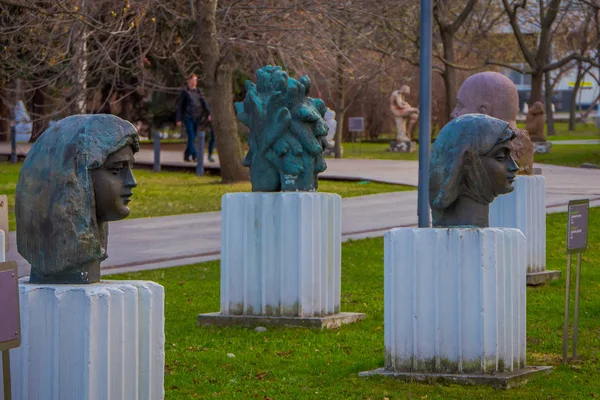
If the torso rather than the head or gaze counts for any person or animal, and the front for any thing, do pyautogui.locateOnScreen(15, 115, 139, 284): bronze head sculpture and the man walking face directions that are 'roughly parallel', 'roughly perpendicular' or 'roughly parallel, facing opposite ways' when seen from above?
roughly perpendicular

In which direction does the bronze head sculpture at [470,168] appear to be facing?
to the viewer's right

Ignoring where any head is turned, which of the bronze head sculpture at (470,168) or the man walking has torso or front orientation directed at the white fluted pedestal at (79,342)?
the man walking

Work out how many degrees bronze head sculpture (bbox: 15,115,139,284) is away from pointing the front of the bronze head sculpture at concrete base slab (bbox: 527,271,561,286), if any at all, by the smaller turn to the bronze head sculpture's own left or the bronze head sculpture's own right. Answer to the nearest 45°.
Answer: approximately 45° to the bronze head sculpture's own left

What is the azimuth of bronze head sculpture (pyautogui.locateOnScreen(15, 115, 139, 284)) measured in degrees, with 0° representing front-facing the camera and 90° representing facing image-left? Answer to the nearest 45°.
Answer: approximately 270°

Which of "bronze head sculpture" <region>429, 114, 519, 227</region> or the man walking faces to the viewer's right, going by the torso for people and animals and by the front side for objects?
the bronze head sculpture

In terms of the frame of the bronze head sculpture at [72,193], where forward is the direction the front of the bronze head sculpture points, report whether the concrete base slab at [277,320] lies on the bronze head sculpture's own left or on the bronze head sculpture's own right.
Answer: on the bronze head sculpture's own left

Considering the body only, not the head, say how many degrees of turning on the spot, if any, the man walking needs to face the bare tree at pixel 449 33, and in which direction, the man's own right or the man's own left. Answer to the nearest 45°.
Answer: approximately 90° to the man's own left

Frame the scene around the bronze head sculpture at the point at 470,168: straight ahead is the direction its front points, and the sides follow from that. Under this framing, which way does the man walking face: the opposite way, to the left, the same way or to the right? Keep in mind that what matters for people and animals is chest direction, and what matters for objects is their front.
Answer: to the right

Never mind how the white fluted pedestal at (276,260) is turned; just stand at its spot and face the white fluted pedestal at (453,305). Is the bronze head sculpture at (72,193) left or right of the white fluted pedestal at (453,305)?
right

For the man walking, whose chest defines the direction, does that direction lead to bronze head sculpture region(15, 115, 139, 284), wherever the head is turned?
yes
